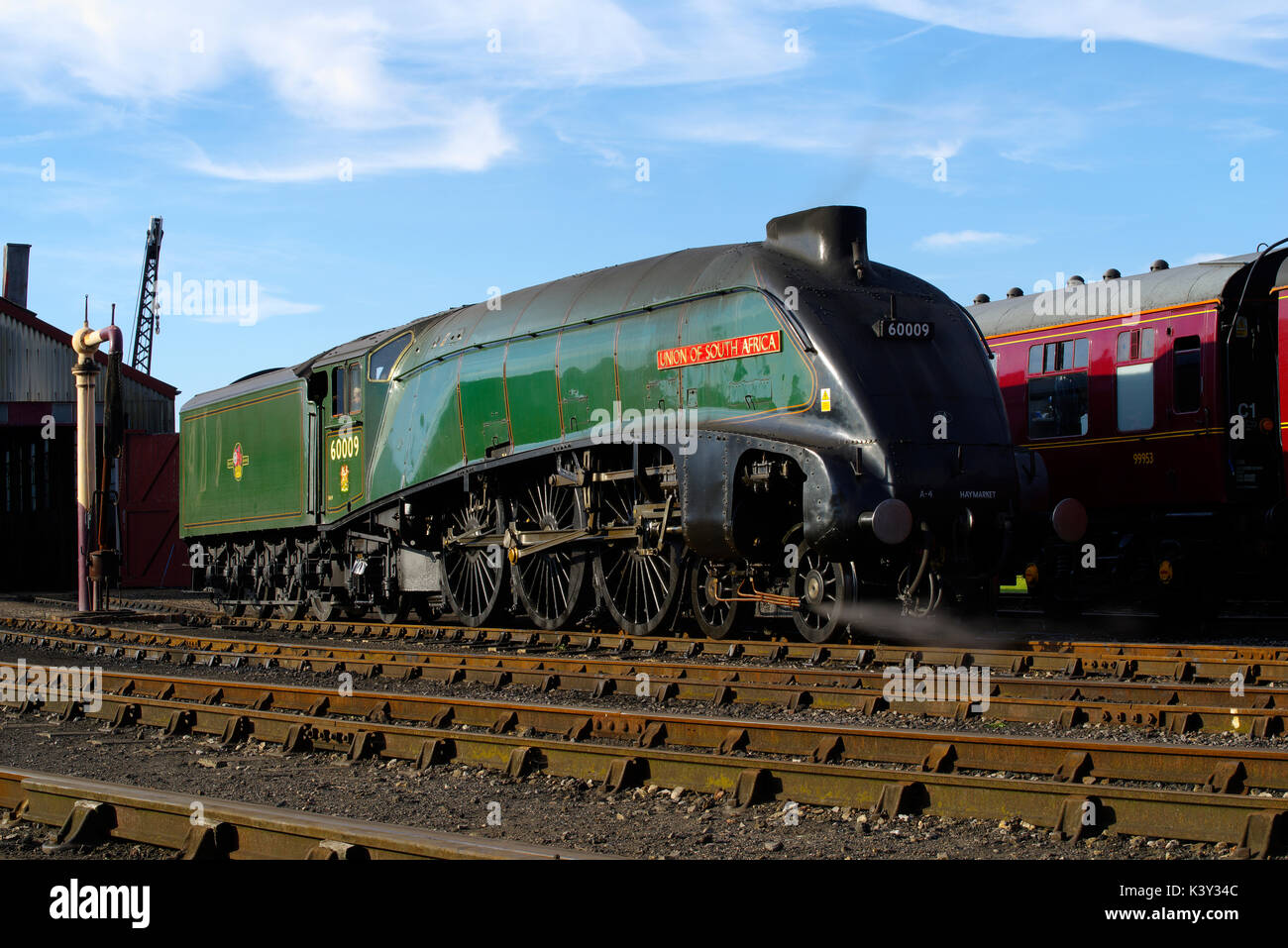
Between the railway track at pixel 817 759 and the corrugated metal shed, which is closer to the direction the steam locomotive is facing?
the railway track

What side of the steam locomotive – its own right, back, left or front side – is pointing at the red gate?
back

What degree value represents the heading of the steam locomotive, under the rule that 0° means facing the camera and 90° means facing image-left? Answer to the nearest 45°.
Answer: approximately 315°

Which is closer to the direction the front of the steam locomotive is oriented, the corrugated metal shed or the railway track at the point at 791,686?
the railway track

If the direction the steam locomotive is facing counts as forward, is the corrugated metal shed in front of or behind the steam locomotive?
behind

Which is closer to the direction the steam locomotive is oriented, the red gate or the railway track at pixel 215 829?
the railway track
